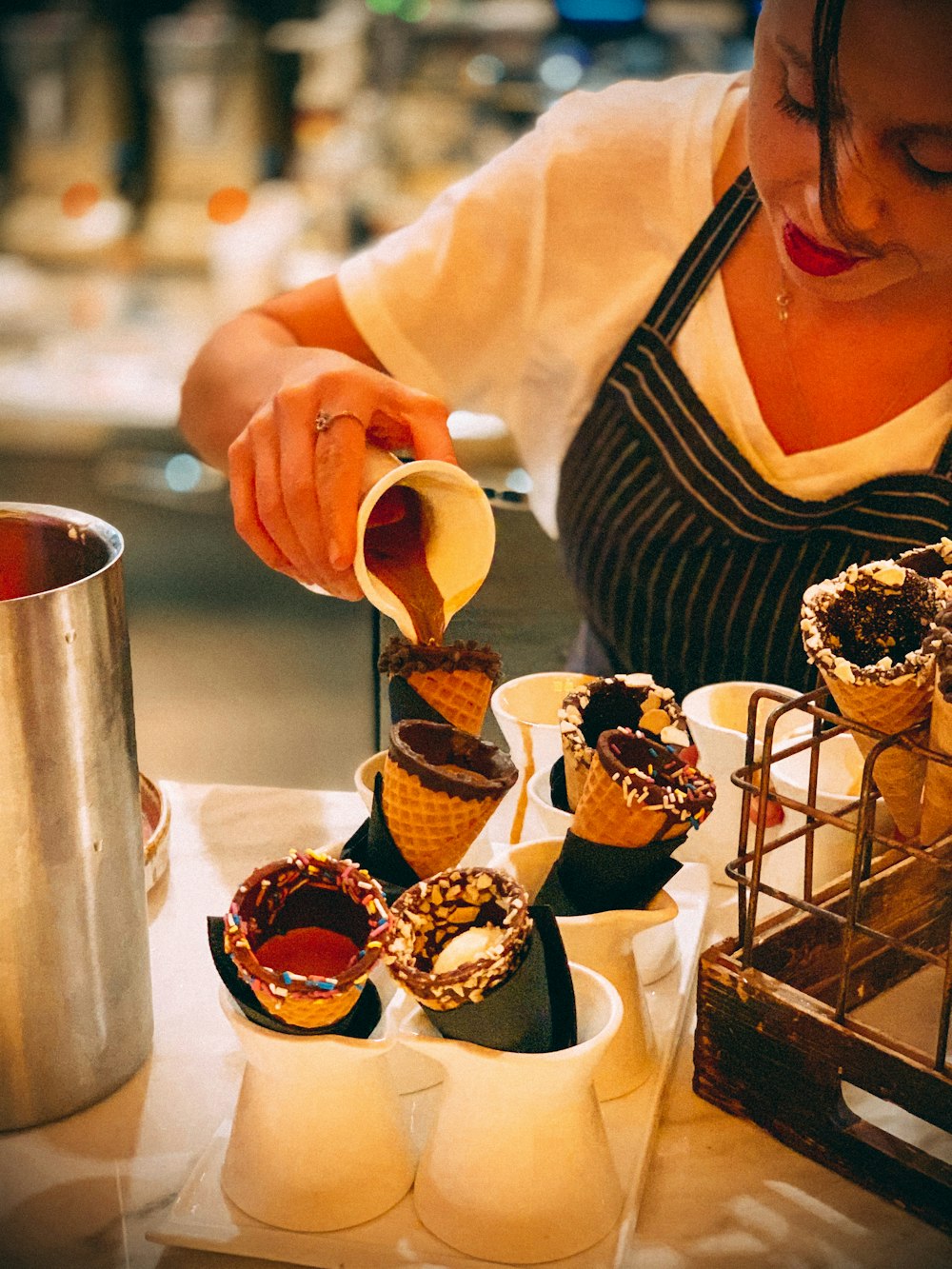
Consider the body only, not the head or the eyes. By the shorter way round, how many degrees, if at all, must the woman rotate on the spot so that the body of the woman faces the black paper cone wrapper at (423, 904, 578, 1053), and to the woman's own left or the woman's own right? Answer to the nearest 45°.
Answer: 0° — they already face it

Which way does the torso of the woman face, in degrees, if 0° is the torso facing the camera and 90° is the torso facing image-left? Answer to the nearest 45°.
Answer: approximately 0°

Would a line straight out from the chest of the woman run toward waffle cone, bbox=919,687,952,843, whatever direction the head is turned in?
yes

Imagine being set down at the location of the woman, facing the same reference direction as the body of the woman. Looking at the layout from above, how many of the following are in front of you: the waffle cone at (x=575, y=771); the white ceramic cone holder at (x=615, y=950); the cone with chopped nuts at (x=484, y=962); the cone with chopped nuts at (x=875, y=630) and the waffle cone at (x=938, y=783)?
5

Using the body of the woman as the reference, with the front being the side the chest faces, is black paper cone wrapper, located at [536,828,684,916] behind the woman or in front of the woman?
in front

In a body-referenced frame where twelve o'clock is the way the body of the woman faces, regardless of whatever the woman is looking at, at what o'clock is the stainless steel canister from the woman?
The stainless steel canister is roughly at 1 o'clock from the woman.

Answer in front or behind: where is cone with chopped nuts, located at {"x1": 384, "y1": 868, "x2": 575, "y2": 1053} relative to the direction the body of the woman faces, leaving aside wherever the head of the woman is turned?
in front

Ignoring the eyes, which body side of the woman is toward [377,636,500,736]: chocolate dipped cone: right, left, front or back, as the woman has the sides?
front

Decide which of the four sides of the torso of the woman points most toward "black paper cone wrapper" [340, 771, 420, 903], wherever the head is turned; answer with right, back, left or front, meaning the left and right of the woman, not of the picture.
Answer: front

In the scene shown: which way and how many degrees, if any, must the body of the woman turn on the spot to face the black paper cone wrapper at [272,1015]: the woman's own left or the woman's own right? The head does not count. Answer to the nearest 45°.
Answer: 0° — they already face it

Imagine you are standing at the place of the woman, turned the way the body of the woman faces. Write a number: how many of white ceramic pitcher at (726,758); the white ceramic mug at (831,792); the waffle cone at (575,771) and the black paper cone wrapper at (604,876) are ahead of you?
4
